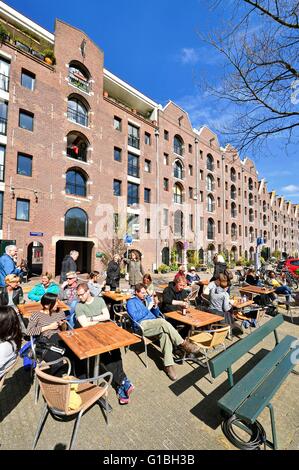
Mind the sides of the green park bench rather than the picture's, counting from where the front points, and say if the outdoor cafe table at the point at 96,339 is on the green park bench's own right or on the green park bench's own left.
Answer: on the green park bench's own right

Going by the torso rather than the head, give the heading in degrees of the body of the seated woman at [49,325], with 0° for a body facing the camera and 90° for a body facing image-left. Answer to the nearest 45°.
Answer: approximately 315°

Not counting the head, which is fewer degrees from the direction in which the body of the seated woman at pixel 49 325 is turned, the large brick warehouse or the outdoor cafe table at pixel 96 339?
the outdoor cafe table

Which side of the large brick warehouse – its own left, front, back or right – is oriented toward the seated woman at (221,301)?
front

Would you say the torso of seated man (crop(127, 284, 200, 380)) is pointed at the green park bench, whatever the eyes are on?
yes

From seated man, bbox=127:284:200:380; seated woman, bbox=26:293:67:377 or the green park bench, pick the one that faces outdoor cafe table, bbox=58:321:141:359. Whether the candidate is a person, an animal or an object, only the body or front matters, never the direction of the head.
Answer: the seated woman

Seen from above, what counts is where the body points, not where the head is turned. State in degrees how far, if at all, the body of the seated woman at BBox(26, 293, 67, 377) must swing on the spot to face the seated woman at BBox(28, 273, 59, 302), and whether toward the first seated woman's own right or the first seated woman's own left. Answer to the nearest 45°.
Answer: approximately 135° to the first seated woman's own left

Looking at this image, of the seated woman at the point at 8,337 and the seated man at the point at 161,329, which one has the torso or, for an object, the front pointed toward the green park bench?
the seated man

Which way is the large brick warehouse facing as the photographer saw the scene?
facing the viewer and to the right of the viewer

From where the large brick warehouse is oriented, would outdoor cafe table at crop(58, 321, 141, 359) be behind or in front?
in front

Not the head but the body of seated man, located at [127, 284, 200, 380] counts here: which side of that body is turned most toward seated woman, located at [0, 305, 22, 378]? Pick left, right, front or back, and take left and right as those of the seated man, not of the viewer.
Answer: right

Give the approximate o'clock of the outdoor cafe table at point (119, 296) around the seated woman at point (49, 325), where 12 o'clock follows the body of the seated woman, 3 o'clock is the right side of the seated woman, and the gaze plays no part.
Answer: The outdoor cafe table is roughly at 9 o'clock from the seated woman.

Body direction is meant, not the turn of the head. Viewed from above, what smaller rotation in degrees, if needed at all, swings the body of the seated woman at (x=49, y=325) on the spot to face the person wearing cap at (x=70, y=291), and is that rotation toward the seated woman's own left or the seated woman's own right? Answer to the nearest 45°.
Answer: approximately 135° to the seated woman's own left
